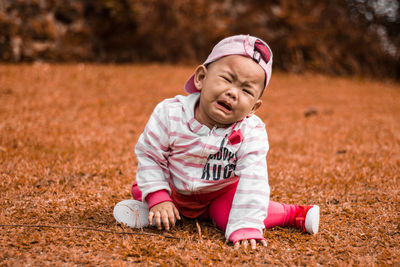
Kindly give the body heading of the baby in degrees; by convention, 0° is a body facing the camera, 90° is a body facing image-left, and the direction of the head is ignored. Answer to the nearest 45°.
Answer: approximately 0°
